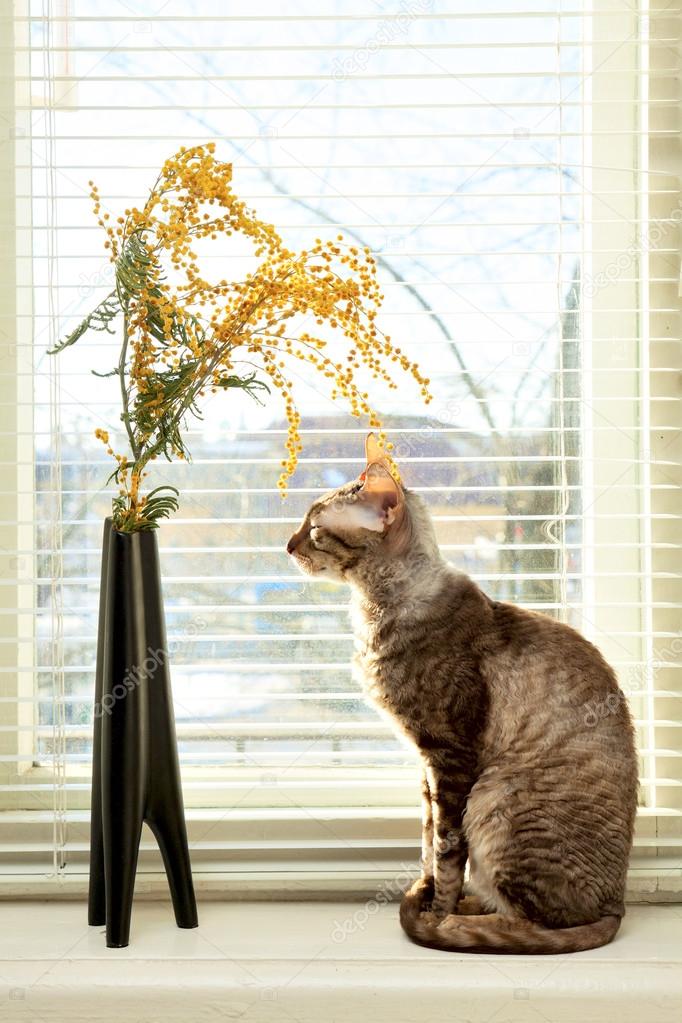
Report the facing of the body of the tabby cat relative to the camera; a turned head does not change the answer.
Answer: to the viewer's left
